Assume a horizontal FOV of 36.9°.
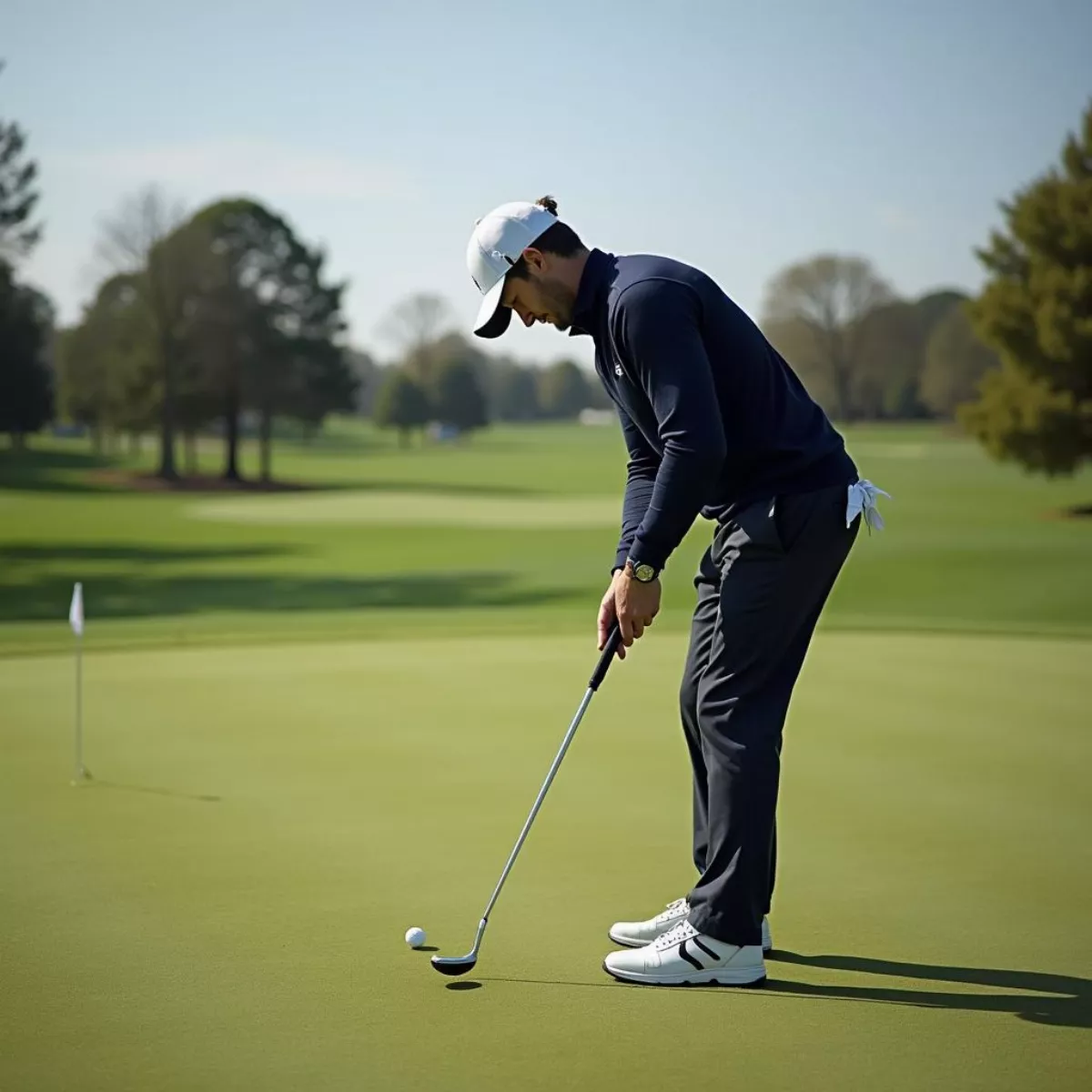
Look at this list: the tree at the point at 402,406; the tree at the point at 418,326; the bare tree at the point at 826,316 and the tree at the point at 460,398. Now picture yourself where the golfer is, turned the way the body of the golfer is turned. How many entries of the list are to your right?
4

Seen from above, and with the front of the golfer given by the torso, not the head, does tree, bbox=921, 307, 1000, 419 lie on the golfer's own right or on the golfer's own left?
on the golfer's own right

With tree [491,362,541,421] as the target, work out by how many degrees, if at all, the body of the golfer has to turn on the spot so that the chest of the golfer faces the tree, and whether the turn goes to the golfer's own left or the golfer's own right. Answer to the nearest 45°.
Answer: approximately 90° to the golfer's own right

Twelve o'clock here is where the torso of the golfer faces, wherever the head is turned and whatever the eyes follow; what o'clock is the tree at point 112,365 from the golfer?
The tree is roughly at 2 o'clock from the golfer.

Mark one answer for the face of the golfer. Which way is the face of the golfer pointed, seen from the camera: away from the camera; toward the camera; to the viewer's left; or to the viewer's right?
to the viewer's left

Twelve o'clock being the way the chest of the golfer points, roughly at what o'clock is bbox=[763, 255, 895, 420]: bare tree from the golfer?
The bare tree is roughly at 3 o'clock from the golfer.

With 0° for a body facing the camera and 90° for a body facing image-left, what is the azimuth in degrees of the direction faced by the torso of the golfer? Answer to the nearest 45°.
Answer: approximately 90°

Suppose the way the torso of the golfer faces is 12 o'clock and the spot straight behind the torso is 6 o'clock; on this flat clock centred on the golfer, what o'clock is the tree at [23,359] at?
The tree is roughly at 2 o'clock from the golfer.

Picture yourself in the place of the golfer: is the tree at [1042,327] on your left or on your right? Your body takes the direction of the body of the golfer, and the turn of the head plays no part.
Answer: on your right

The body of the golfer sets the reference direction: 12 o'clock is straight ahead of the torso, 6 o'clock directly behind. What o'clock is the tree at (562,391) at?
The tree is roughly at 3 o'clock from the golfer.

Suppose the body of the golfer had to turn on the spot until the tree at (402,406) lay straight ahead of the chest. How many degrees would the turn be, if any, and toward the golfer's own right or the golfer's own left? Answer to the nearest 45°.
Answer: approximately 90° to the golfer's own right

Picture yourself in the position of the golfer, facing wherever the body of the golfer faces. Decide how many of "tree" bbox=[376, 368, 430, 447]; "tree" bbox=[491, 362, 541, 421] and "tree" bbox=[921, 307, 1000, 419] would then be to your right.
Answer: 3

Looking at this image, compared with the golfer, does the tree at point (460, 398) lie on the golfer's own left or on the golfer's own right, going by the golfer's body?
on the golfer's own right

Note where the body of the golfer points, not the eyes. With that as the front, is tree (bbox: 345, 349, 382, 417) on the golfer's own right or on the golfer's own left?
on the golfer's own right
